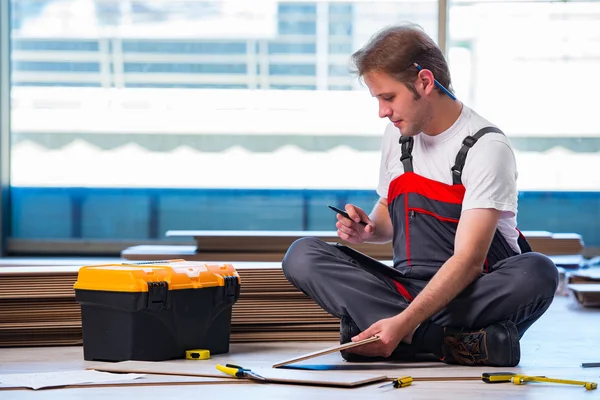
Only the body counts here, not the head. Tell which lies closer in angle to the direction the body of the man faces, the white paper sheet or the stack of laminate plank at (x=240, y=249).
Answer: the white paper sheet

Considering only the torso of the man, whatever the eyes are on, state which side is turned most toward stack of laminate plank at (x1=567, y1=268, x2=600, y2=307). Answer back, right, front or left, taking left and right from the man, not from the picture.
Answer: back

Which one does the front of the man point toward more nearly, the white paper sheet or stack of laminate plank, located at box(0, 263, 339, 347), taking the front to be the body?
the white paper sheet

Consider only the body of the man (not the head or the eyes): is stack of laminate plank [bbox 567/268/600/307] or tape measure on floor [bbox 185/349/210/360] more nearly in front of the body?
the tape measure on floor

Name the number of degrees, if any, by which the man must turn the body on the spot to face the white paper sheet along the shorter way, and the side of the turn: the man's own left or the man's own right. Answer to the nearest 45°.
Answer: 0° — they already face it

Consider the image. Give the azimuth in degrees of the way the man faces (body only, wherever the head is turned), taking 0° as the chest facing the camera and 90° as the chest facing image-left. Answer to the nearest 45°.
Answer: approximately 45°

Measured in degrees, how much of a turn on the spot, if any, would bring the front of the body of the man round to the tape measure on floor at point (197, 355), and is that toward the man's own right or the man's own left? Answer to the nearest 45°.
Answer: approximately 45° to the man's own right

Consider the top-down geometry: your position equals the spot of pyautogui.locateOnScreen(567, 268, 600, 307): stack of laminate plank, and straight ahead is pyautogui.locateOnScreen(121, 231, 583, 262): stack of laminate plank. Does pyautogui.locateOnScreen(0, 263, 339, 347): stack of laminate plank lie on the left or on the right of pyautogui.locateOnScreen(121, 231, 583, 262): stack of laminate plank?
left

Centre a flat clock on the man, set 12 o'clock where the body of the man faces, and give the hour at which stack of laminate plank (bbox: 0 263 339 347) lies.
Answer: The stack of laminate plank is roughly at 2 o'clock from the man.
